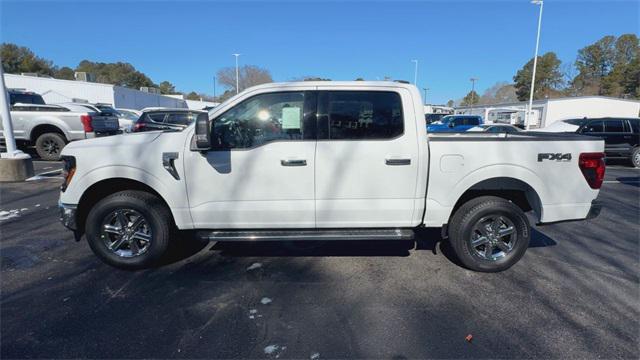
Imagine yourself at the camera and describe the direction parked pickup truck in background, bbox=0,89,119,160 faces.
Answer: facing away from the viewer and to the left of the viewer

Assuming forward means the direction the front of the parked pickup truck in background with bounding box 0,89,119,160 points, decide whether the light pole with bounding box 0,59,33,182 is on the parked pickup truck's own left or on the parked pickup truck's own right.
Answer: on the parked pickup truck's own left

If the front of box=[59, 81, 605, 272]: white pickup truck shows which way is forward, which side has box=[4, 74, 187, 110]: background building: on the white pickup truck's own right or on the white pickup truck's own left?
on the white pickup truck's own right

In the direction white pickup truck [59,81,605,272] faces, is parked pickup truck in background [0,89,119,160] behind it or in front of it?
in front

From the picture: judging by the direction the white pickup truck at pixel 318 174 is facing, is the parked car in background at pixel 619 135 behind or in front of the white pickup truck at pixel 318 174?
behind

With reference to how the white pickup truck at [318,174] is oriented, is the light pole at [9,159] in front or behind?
in front

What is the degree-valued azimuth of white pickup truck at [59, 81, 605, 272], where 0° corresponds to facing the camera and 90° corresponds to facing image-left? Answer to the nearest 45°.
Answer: approximately 90°
